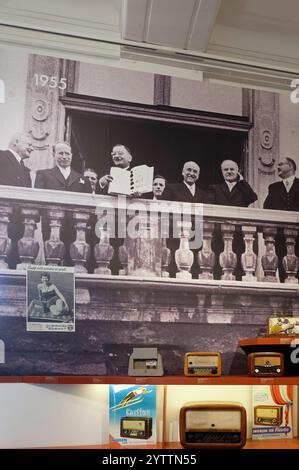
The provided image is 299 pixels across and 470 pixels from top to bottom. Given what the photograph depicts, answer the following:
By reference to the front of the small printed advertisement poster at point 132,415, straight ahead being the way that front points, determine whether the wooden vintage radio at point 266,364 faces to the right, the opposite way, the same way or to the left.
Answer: the same way

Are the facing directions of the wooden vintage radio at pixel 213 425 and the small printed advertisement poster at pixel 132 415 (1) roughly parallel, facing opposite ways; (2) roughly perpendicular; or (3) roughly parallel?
roughly parallel

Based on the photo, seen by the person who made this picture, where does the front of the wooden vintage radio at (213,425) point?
facing the viewer

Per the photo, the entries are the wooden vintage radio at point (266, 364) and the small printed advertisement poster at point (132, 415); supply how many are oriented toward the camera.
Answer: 2

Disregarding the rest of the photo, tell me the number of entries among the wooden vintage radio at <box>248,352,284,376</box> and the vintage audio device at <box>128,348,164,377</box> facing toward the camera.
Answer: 2

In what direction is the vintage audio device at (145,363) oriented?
toward the camera

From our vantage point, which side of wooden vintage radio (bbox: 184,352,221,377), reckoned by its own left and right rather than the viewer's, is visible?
front

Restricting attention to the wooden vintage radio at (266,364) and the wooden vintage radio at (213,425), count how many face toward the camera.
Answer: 2
